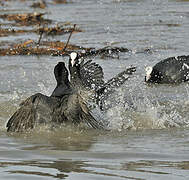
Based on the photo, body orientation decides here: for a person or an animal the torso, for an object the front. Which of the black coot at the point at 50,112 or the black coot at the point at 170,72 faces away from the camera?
the black coot at the point at 50,112

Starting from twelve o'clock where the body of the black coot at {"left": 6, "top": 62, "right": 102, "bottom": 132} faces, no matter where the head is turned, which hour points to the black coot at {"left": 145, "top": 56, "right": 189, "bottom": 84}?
the black coot at {"left": 145, "top": 56, "right": 189, "bottom": 84} is roughly at 1 o'clock from the black coot at {"left": 6, "top": 62, "right": 102, "bottom": 132}.

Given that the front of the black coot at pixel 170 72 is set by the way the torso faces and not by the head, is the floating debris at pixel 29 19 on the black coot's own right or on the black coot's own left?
on the black coot's own right

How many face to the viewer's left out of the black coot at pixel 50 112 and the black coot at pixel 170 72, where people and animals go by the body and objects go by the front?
1

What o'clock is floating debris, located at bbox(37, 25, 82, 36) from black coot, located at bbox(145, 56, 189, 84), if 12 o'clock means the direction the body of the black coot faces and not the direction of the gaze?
The floating debris is roughly at 2 o'clock from the black coot.

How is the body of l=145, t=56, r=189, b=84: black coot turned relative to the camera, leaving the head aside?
to the viewer's left
